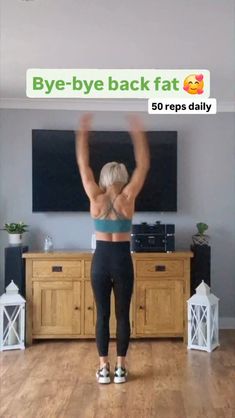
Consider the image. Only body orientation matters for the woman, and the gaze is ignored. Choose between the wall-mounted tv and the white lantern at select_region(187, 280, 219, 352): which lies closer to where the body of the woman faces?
the wall-mounted tv

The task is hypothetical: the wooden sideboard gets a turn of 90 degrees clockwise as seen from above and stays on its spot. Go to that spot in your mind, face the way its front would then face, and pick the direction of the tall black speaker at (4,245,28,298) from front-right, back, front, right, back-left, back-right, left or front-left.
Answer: front

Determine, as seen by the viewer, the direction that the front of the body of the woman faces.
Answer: away from the camera

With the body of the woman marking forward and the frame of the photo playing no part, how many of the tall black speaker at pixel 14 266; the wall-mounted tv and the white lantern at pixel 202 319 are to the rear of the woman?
0

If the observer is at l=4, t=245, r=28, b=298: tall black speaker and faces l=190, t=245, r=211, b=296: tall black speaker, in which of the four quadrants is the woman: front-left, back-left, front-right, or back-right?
front-right

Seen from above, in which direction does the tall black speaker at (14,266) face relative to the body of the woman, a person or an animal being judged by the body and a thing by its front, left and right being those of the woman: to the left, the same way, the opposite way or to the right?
the opposite way

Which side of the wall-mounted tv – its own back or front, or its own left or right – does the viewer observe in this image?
front

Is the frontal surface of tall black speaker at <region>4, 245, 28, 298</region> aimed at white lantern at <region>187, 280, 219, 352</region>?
no

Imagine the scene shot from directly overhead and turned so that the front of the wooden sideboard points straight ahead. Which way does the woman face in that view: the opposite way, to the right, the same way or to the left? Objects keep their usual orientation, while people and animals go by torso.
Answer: the opposite way

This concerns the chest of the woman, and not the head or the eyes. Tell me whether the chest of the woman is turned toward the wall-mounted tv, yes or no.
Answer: yes

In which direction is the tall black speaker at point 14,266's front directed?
toward the camera

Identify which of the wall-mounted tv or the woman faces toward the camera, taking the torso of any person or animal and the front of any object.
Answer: the wall-mounted tv

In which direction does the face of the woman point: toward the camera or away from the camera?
away from the camera

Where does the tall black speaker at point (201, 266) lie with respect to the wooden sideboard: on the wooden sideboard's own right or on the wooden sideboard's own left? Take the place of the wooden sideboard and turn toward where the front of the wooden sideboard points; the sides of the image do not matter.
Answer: on the wooden sideboard's own left

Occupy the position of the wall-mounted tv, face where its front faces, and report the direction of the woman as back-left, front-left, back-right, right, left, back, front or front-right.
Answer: front
